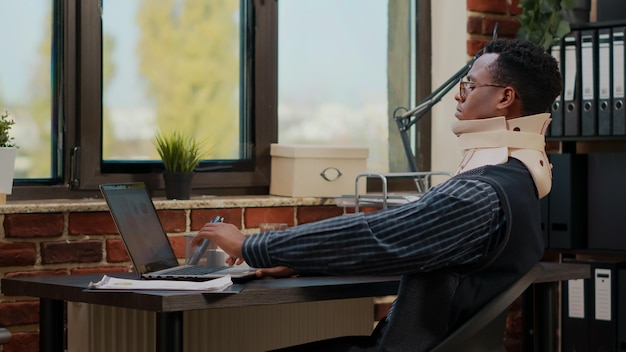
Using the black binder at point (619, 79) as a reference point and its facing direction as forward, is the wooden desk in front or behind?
in front

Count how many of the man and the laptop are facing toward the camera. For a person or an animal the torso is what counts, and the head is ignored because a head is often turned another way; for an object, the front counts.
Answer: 0

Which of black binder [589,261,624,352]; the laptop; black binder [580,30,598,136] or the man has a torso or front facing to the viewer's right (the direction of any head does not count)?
the laptop

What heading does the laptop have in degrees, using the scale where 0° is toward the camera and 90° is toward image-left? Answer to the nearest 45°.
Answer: approximately 270°

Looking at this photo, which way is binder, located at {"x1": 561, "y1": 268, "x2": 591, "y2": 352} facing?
toward the camera

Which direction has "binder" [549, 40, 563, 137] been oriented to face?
toward the camera

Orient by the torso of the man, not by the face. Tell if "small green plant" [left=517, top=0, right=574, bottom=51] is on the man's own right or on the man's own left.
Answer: on the man's own right

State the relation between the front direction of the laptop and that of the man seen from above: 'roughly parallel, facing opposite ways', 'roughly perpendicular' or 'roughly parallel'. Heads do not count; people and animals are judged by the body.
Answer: roughly parallel, facing opposite ways

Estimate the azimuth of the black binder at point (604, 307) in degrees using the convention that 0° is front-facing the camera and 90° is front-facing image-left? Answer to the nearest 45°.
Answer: approximately 0°

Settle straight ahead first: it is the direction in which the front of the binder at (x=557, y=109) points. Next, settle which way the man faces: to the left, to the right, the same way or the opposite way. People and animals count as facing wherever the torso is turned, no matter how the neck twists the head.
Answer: to the right

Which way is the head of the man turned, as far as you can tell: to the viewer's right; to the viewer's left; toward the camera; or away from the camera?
to the viewer's left
